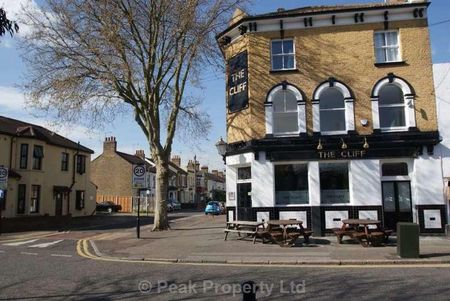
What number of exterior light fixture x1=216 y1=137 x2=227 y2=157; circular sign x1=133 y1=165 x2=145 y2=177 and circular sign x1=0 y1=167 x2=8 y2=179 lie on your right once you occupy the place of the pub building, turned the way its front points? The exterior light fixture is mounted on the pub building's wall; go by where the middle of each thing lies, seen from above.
3

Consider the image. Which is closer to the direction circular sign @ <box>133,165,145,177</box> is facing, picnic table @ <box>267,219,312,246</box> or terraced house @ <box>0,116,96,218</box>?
the picnic table

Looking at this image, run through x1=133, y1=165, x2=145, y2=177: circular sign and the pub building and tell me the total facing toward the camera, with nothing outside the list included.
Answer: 2

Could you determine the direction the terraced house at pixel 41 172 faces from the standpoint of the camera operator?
facing the viewer and to the right of the viewer

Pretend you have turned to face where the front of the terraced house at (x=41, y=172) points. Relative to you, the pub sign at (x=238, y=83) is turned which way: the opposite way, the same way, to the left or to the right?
to the right

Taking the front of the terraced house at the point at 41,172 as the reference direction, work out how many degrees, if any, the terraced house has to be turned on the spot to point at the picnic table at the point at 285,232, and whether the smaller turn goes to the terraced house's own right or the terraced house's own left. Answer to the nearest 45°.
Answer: approximately 45° to the terraced house's own right

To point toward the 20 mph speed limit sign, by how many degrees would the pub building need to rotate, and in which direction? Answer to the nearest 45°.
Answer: approximately 90° to its right

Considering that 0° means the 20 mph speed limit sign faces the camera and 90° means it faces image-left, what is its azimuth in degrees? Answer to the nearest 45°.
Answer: approximately 0°

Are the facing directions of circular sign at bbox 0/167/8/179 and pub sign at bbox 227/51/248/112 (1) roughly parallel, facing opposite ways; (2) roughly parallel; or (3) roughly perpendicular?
roughly perpendicular

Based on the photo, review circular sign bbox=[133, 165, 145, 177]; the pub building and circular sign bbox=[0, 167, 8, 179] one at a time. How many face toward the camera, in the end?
3

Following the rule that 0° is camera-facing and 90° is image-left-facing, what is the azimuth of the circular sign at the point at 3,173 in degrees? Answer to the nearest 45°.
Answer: approximately 0°

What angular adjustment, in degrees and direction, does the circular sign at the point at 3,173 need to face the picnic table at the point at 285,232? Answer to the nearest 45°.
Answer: approximately 45° to its left
